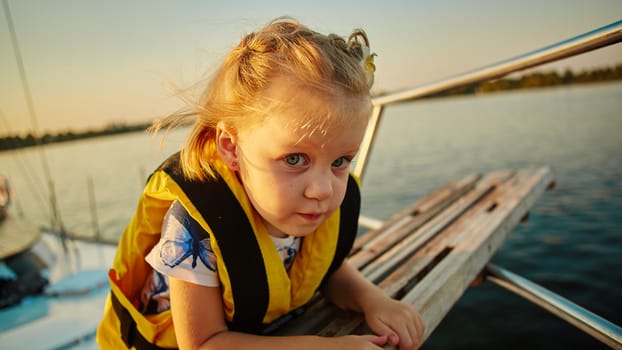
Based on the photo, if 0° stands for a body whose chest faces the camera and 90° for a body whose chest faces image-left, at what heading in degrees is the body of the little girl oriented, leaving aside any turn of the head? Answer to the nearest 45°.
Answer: approximately 315°

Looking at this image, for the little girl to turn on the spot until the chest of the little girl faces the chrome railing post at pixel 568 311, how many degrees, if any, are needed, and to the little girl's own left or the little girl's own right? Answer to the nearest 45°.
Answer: approximately 45° to the little girl's own left
